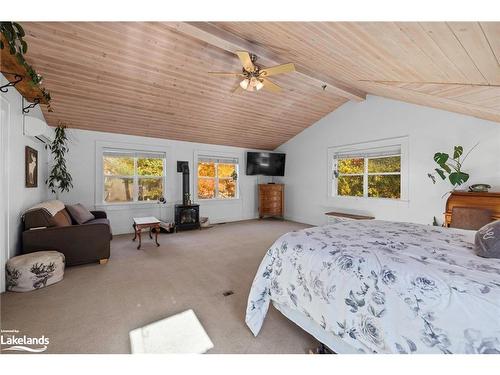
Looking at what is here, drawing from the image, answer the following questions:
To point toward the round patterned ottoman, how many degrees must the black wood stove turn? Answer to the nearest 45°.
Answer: approximately 45° to its right

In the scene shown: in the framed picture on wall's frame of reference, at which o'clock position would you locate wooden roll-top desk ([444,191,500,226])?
The wooden roll-top desk is roughly at 12 o'clock from the framed picture on wall.

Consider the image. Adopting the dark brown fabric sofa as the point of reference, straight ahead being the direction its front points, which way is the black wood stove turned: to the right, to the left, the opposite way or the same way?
to the right

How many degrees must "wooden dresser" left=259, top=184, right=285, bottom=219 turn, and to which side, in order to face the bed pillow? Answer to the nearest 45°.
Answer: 0° — it already faces it

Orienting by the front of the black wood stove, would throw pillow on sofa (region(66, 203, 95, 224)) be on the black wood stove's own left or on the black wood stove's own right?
on the black wood stove's own right

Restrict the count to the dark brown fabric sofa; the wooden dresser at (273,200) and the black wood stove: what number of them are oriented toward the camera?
2

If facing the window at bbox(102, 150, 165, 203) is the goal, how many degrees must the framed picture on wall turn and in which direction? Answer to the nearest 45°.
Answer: approximately 90° to its left

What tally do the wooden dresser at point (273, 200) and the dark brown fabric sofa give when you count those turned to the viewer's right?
1

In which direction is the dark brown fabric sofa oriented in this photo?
to the viewer's right

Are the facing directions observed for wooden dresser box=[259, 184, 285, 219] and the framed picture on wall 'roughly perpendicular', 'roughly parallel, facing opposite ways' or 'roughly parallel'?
roughly perpendicular

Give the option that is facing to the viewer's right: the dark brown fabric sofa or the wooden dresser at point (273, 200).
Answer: the dark brown fabric sofa

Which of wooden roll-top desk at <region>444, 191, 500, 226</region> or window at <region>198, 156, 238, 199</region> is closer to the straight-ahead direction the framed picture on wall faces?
the wooden roll-top desk

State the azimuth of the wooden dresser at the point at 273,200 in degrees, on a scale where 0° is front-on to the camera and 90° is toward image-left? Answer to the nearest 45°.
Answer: approximately 0°
